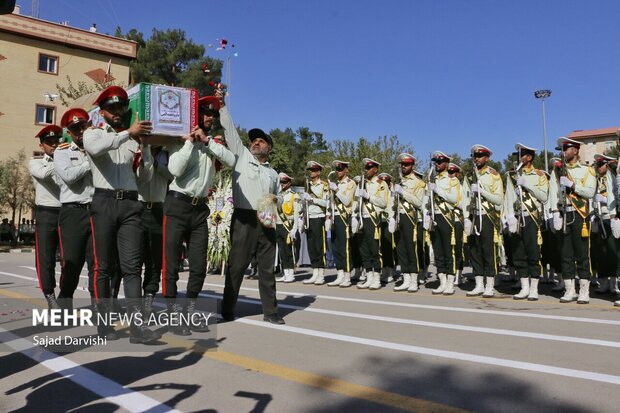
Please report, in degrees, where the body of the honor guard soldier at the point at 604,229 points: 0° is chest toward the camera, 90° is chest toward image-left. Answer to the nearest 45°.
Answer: approximately 45°

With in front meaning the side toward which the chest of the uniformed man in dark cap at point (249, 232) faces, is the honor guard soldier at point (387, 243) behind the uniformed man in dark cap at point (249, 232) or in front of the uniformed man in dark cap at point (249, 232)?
behind

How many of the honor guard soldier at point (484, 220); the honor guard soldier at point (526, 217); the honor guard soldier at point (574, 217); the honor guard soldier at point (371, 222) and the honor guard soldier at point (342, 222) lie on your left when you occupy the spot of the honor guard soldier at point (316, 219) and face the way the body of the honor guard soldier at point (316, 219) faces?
5

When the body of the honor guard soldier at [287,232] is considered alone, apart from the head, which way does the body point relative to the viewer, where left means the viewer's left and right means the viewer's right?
facing the viewer and to the left of the viewer

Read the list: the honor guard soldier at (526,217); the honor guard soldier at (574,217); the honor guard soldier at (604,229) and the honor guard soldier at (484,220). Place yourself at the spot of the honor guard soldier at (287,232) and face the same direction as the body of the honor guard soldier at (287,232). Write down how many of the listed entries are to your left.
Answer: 4

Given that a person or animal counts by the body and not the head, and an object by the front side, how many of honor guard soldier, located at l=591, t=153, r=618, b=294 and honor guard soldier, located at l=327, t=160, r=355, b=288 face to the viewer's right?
0

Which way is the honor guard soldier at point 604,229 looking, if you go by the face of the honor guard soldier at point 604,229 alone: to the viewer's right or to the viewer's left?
to the viewer's left

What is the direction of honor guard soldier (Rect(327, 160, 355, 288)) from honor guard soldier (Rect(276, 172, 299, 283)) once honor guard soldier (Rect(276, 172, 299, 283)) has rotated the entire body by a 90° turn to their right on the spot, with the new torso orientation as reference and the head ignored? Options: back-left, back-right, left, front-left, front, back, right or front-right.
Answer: back

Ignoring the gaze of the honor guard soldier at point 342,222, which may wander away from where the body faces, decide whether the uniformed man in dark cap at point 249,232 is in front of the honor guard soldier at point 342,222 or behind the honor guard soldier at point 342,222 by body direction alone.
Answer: in front

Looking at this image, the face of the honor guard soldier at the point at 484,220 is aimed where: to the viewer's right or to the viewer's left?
to the viewer's left

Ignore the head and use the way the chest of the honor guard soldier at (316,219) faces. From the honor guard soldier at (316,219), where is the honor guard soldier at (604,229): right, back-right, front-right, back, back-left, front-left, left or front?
left

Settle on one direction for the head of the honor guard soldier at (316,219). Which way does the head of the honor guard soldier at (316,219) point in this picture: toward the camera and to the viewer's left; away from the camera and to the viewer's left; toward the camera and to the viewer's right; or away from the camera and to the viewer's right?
toward the camera and to the viewer's left

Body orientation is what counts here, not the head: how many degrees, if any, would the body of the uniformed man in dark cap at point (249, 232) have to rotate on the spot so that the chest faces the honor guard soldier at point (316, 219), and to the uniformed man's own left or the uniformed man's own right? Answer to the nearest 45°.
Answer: approximately 180°

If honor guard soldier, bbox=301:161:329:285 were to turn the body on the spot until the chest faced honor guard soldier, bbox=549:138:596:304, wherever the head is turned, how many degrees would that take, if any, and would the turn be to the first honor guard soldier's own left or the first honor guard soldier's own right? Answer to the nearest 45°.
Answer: approximately 90° to the first honor guard soldier's own left
